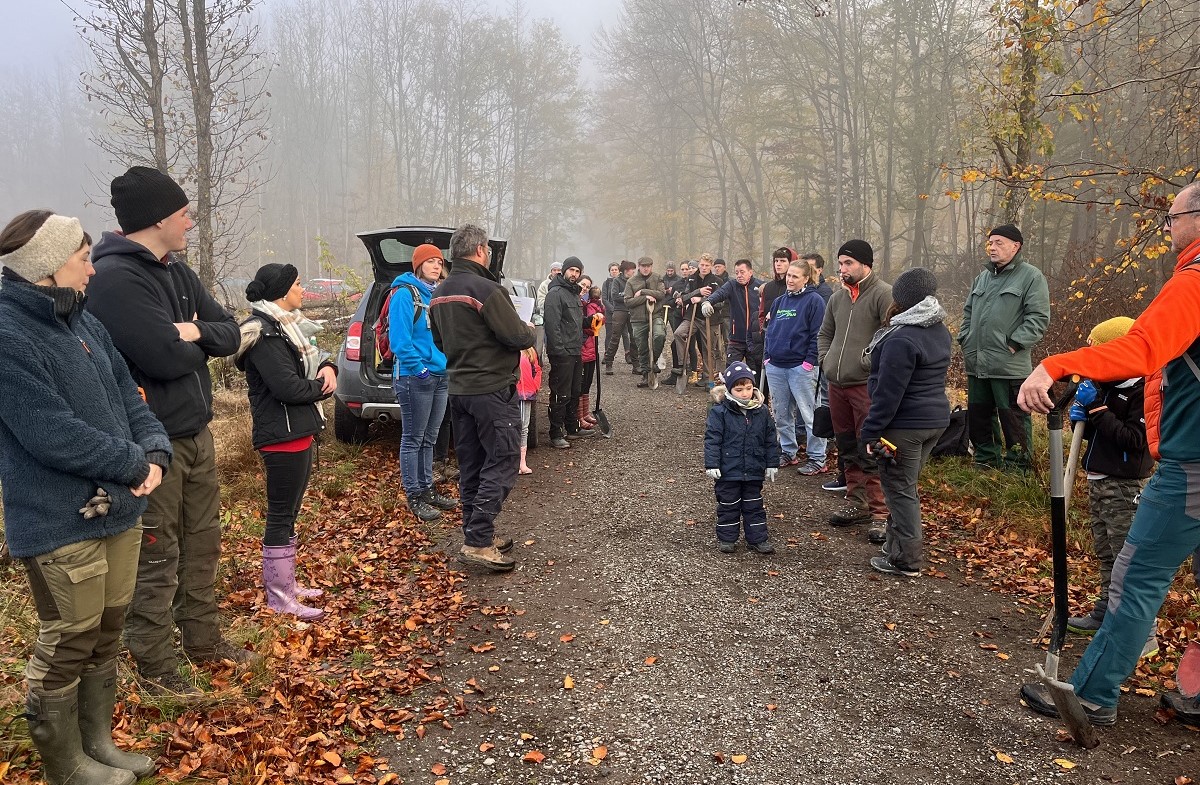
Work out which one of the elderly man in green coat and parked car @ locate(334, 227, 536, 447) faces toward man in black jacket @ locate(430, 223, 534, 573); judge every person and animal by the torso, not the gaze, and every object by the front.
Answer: the elderly man in green coat

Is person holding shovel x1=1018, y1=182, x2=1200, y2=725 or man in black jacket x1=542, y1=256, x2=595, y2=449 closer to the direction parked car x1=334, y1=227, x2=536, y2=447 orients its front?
the man in black jacket

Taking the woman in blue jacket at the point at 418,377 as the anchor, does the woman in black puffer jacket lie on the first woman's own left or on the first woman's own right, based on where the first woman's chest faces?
on the first woman's own right

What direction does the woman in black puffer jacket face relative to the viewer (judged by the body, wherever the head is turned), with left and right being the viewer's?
facing to the right of the viewer

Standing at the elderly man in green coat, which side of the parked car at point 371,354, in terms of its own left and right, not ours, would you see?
right

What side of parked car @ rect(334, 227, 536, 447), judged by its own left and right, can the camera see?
back

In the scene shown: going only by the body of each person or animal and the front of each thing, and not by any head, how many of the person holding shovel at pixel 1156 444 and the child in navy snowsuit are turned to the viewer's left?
1

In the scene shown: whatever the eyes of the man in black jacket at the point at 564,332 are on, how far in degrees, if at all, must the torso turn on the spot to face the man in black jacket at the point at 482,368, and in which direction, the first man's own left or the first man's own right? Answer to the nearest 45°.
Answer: approximately 45° to the first man's own right

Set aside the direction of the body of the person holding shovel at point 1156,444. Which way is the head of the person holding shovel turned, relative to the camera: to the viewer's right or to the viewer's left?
to the viewer's left

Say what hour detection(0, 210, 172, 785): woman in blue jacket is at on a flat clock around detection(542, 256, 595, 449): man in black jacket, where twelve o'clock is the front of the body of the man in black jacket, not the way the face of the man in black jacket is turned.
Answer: The woman in blue jacket is roughly at 2 o'clock from the man in black jacket.

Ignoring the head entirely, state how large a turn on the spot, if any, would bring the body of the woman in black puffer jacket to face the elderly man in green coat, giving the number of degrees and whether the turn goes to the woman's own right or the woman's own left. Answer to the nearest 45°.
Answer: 0° — they already face them

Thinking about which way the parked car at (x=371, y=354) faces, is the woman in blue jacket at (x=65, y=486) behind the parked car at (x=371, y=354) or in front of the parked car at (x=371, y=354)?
behind
